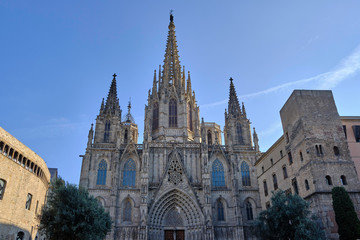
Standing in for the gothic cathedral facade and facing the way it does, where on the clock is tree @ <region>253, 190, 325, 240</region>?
The tree is roughly at 11 o'clock from the gothic cathedral facade.

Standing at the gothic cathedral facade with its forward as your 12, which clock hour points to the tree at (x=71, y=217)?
The tree is roughly at 1 o'clock from the gothic cathedral facade.

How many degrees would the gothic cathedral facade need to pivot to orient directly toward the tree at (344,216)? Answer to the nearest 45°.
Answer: approximately 45° to its left

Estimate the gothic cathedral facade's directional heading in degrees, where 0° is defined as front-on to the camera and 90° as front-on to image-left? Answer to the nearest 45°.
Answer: approximately 0°
